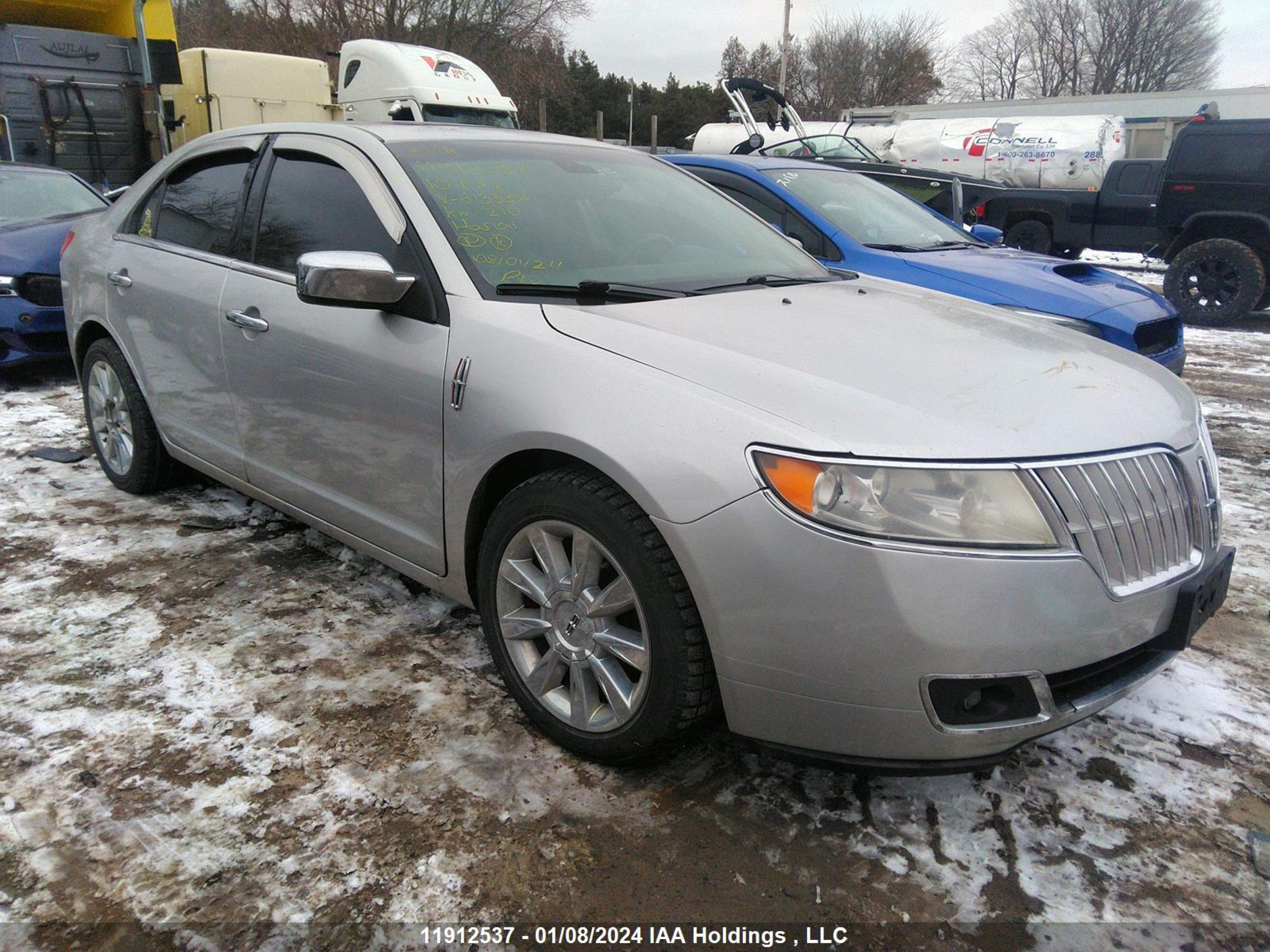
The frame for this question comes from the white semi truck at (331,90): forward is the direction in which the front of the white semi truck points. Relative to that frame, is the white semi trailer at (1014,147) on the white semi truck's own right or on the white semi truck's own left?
on the white semi truck's own left

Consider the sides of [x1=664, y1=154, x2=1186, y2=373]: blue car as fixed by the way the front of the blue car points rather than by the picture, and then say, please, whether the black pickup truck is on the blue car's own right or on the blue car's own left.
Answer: on the blue car's own left

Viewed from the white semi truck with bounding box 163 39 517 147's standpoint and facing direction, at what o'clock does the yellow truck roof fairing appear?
The yellow truck roof fairing is roughly at 4 o'clock from the white semi truck.

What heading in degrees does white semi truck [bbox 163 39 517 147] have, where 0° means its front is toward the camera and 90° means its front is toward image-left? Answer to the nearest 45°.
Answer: approximately 315°

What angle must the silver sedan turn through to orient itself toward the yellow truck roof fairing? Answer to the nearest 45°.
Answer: approximately 180°

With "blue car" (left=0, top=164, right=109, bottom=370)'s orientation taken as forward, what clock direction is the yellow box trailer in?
The yellow box trailer is roughly at 8 o'clock from the blue car.

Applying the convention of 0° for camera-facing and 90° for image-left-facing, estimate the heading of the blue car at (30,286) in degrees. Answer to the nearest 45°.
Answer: approximately 315°

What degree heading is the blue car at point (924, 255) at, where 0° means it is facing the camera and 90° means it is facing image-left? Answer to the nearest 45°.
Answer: approximately 315°

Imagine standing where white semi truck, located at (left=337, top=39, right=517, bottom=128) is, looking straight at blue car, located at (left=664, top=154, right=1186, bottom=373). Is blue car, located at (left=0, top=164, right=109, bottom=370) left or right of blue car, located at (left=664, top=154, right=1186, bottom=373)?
right
